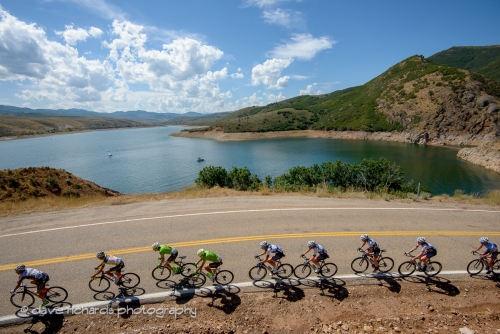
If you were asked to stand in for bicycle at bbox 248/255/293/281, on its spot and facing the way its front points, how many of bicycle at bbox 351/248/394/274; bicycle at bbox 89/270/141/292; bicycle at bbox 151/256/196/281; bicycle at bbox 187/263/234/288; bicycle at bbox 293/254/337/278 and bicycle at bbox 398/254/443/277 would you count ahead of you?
3
